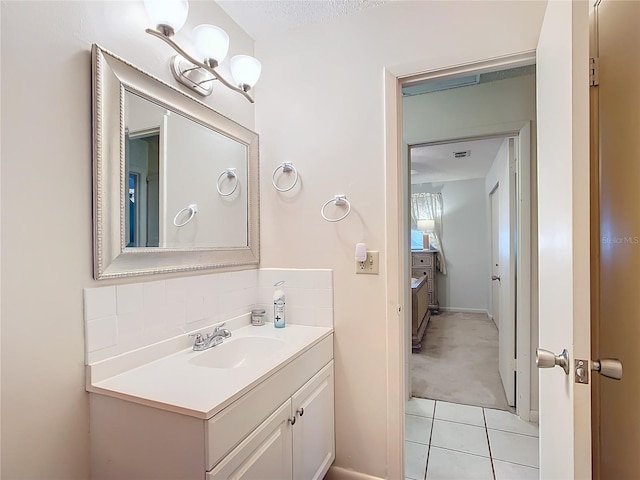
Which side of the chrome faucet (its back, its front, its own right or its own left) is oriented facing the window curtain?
left

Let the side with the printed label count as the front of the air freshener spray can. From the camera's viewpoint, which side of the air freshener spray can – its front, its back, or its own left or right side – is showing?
front

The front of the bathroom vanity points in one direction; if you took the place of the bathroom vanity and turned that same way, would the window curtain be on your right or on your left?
on your left

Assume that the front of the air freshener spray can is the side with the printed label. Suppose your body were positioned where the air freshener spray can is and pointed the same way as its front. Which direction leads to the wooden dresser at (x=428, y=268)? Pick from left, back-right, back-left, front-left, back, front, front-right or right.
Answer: back-left

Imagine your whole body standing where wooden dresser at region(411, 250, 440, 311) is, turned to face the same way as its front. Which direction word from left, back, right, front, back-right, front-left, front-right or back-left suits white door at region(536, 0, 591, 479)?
front

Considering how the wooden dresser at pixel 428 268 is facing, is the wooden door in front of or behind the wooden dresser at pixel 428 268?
in front

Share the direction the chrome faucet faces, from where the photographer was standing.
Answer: facing the viewer and to the right of the viewer

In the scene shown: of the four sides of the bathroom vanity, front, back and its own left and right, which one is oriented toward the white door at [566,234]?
front

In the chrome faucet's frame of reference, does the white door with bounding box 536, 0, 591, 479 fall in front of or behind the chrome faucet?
in front
